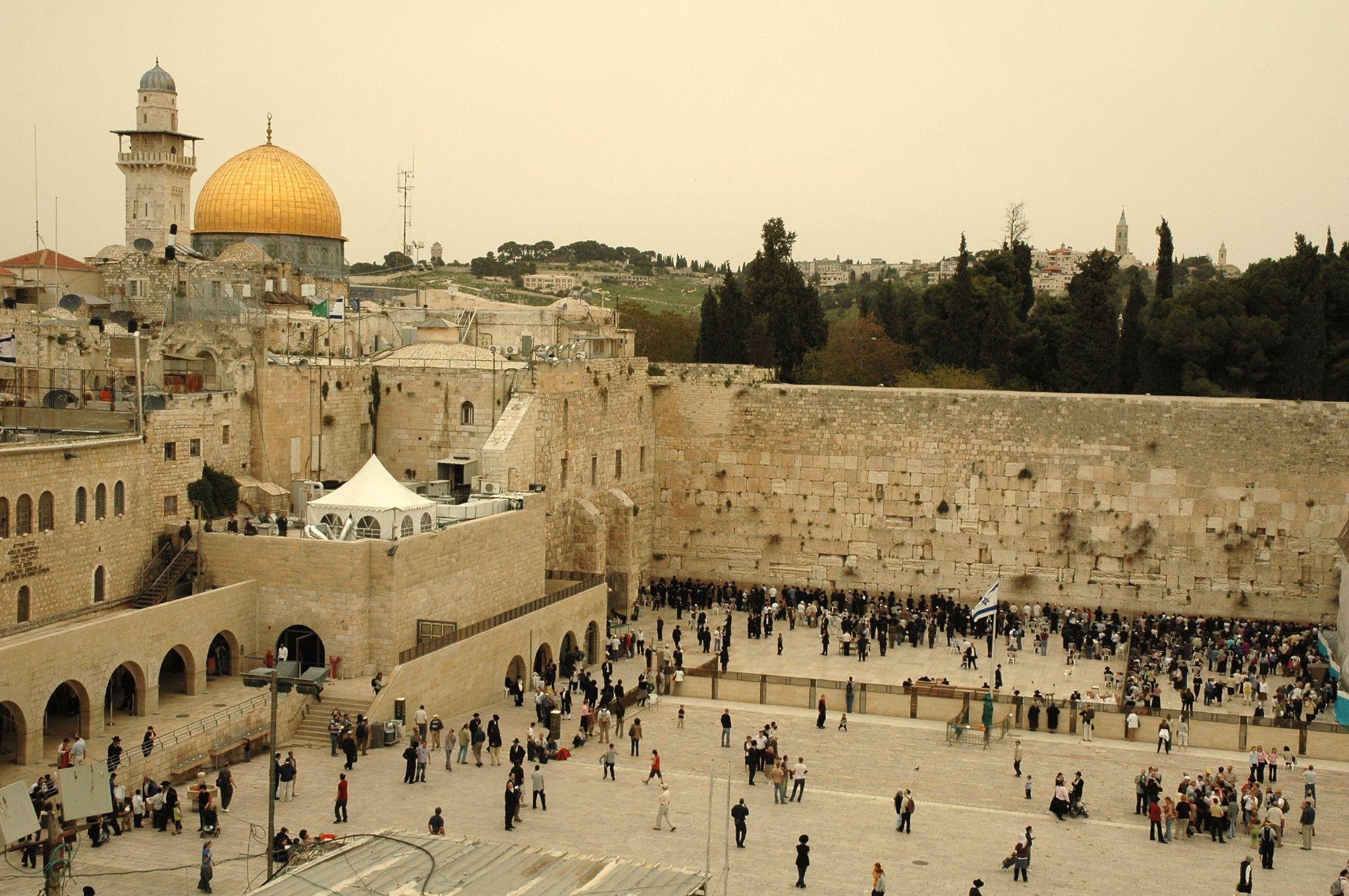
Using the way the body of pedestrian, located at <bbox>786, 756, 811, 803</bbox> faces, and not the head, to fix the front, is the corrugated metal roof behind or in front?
behind

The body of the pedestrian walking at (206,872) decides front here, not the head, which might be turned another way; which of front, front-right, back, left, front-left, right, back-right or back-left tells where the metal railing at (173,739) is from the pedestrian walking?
left

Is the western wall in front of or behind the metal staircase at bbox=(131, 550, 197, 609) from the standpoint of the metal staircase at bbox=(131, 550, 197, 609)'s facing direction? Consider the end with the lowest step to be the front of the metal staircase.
behind

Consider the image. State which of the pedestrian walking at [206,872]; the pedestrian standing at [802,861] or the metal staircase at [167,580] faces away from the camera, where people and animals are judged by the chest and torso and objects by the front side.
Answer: the pedestrian standing at [802,861]

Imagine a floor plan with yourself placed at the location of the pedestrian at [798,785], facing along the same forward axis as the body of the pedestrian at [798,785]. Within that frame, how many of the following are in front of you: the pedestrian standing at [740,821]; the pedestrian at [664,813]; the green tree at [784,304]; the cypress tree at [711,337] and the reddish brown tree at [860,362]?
3

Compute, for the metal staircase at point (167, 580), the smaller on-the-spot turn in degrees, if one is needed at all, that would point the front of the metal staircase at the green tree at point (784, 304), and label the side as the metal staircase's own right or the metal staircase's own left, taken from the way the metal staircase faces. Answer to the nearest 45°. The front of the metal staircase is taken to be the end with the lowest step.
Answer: approximately 180°

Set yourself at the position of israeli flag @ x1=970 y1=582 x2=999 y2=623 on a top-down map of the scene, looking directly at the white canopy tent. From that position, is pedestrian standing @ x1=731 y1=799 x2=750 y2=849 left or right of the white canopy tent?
left

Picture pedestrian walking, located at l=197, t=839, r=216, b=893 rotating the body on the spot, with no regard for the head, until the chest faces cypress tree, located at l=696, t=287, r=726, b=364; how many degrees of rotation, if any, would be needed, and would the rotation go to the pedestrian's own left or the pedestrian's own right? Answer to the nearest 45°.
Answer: approximately 45° to the pedestrian's own left
